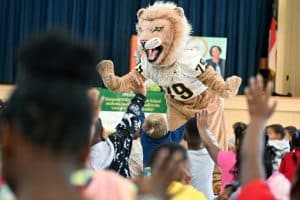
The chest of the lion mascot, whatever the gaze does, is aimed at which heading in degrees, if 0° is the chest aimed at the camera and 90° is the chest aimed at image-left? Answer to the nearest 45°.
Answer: approximately 45°
